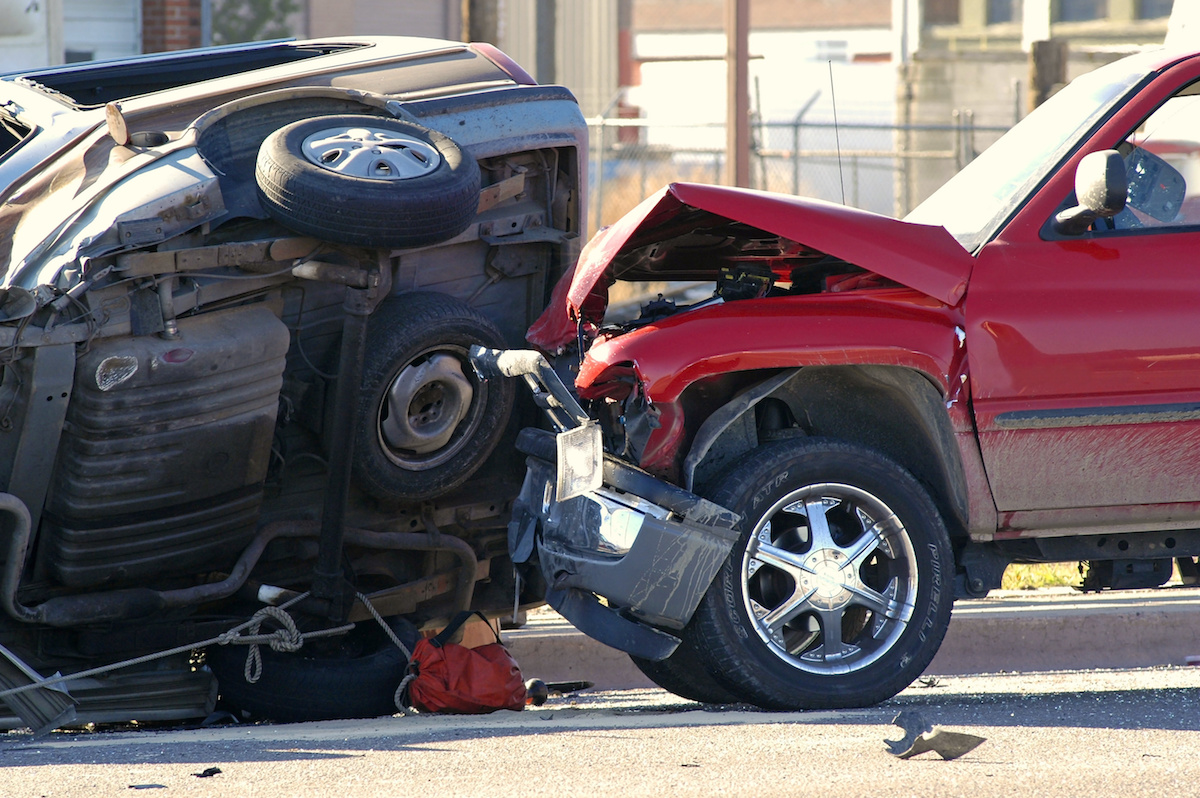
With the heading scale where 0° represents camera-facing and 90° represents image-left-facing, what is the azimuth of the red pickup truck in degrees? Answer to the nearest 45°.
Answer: approximately 90°

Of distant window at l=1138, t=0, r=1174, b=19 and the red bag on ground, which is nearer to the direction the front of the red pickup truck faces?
the red bag on ground

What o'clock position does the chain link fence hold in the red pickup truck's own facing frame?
The chain link fence is roughly at 3 o'clock from the red pickup truck.

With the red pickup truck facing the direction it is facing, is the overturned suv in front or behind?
in front

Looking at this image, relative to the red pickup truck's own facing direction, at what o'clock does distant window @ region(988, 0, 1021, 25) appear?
The distant window is roughly at 3 o'clock from the red pickup truck.

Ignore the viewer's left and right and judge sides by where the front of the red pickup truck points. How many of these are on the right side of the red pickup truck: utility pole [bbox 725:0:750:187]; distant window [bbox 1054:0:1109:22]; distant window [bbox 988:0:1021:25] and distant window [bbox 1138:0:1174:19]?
4

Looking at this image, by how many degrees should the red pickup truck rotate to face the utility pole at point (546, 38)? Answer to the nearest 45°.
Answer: approximately 90° to its right

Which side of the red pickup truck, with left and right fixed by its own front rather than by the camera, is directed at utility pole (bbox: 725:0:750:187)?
right

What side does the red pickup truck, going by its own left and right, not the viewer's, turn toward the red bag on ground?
front

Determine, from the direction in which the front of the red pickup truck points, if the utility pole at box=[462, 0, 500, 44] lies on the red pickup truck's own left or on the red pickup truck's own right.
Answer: on the red pickup truck's own right
